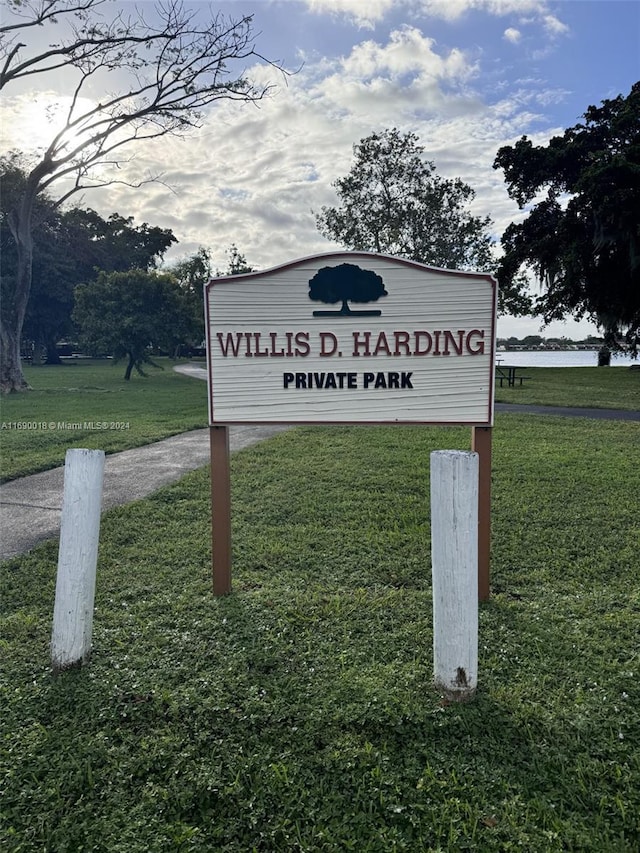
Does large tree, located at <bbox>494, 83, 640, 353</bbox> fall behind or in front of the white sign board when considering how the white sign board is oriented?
behind

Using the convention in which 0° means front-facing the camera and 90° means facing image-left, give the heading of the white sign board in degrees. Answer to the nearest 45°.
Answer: approximately 0°

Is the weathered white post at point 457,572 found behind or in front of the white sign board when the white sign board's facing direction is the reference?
in front

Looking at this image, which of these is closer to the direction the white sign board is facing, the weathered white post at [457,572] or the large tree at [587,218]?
the weathered white post
